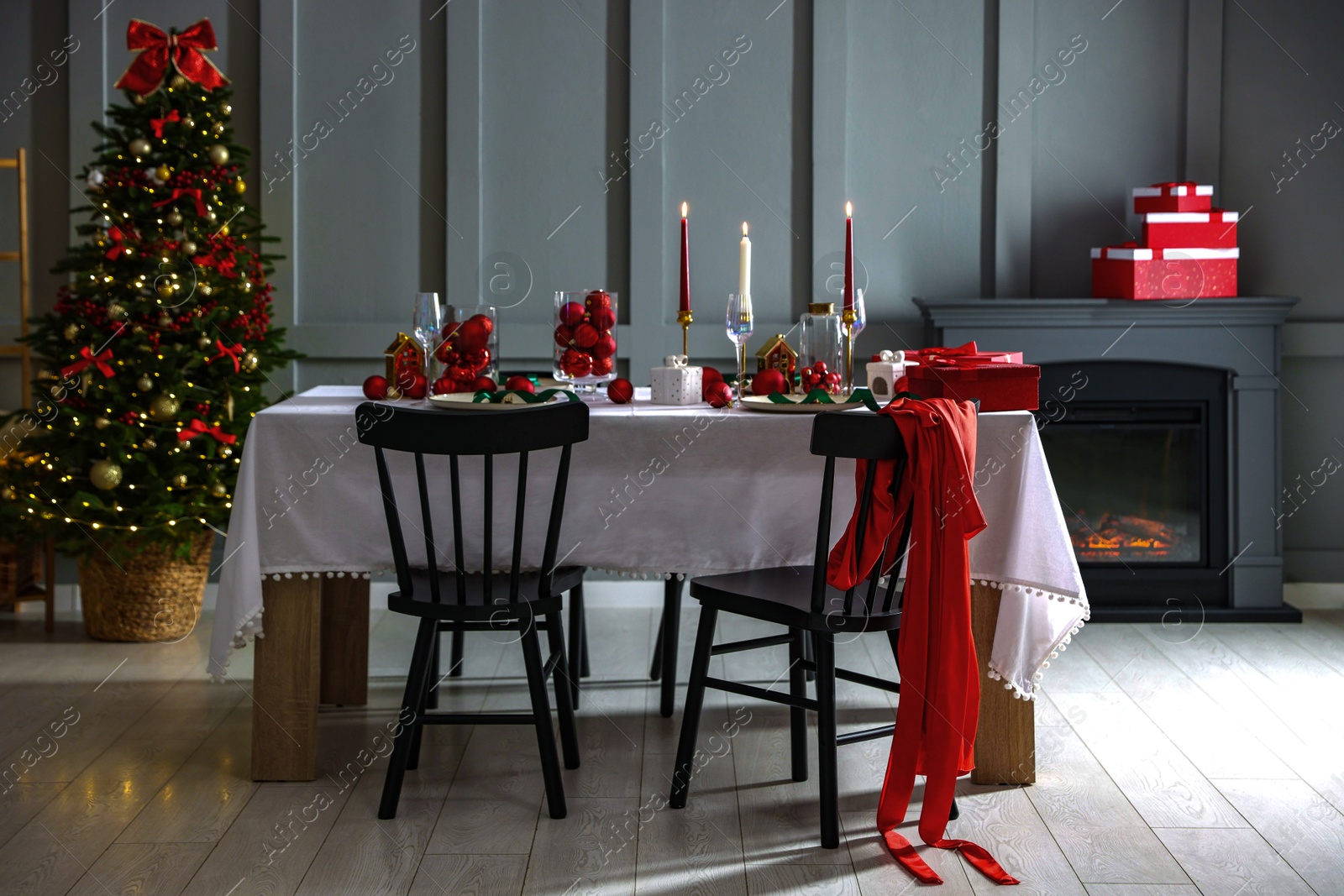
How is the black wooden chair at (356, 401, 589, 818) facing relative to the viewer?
away from the camera

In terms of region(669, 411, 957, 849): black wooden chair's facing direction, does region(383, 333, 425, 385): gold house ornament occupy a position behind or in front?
in front

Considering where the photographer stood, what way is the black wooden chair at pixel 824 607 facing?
facing away from the viewer and to the left of the viewer

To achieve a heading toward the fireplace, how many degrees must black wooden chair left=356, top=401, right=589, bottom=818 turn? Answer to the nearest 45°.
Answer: approximately 45° to its right

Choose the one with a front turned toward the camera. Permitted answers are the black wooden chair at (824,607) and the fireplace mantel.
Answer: the fireplace mantel

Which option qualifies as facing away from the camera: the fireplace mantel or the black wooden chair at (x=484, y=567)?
the black wooden chair

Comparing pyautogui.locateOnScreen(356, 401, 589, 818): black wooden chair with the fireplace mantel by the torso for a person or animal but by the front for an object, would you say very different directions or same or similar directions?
very different directions

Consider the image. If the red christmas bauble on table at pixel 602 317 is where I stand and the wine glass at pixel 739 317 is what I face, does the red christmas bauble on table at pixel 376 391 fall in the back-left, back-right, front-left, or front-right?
back-right

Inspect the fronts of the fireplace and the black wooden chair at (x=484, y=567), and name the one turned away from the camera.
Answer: the black wooden chair

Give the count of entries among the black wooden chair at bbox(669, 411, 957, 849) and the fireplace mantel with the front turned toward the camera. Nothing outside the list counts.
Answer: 1

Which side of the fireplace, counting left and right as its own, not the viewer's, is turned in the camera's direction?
front
